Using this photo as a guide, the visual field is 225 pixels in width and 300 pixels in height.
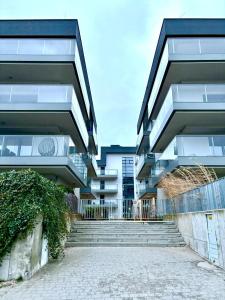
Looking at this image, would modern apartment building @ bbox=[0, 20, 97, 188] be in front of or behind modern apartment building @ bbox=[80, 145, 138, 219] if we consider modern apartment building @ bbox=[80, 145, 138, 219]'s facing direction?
in front

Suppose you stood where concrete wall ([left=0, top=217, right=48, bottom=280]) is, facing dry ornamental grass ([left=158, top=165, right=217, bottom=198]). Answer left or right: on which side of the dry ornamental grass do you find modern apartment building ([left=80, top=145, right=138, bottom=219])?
left

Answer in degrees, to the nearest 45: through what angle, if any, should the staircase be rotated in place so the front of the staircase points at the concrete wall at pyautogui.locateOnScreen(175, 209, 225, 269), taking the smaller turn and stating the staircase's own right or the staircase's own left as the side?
approximately 45° to the staircase's own left
